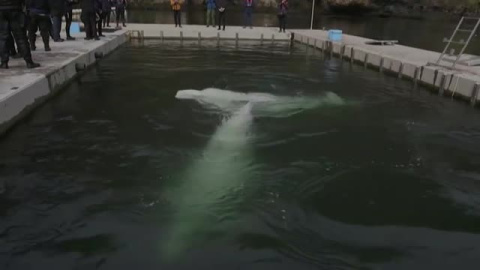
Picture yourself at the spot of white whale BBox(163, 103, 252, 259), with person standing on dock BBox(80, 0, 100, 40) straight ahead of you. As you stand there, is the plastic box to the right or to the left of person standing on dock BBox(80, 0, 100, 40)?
right

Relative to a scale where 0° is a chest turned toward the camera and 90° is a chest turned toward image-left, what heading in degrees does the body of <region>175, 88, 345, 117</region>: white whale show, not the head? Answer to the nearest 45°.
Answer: approximately 90°

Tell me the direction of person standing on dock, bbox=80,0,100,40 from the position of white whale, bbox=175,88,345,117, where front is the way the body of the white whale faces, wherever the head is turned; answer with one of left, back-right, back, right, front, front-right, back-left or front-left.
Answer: front-right

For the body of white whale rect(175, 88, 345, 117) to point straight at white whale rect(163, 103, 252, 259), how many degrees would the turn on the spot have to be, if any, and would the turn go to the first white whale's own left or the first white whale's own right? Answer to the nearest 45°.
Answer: approximately 90° to the first white whale's own left

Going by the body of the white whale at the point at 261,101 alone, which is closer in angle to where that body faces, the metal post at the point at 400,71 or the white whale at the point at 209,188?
the white whale

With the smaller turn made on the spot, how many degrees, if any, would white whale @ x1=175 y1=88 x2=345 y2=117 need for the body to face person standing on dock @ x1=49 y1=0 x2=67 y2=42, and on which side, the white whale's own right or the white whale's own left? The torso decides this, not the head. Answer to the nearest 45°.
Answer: approximately 45° to the white whale's own right

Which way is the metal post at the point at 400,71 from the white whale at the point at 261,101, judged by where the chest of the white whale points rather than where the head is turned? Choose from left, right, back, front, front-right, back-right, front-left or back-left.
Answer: back-right

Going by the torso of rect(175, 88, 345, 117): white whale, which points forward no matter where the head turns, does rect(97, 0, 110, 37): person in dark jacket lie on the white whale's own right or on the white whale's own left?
on the white whale's own right

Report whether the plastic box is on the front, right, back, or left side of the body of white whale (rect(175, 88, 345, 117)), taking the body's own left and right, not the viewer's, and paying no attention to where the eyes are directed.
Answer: right

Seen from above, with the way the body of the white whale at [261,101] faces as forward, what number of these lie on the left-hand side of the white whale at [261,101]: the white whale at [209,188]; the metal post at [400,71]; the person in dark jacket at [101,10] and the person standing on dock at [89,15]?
1

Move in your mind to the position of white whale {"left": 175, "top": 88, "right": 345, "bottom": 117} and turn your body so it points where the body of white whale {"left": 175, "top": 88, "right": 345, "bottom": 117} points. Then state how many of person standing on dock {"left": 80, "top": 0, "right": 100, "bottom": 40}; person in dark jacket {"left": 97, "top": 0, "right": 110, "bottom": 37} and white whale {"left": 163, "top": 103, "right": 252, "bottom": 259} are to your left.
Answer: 1

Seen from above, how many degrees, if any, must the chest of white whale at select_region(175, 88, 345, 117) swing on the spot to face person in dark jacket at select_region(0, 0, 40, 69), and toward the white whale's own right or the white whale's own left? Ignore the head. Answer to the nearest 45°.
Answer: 0° — it already faces them

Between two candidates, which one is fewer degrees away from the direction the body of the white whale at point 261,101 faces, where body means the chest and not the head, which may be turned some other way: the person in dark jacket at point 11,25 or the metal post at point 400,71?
the person in dark jacket

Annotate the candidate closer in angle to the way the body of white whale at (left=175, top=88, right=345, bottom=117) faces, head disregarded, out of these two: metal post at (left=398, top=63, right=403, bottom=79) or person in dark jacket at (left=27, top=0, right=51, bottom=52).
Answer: the person in dark jacket
